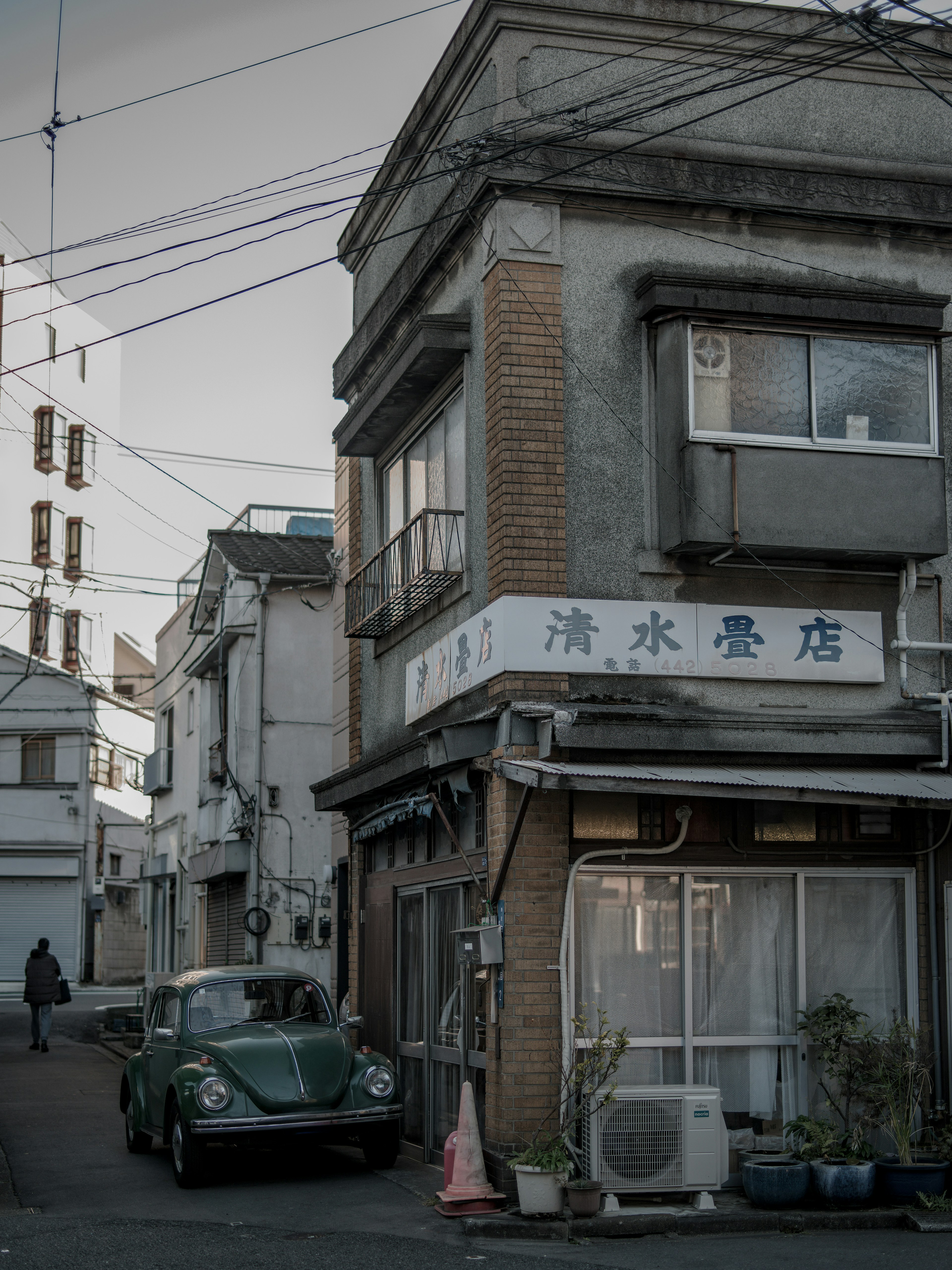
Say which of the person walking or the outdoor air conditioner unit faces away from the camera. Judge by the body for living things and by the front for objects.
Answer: the person walking

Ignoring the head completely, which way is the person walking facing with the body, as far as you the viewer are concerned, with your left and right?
facing away from the viewer

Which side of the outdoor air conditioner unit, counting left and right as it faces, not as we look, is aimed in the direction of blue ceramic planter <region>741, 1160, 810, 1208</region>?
left

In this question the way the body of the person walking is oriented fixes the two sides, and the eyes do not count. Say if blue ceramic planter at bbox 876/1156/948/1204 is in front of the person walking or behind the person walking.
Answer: behind

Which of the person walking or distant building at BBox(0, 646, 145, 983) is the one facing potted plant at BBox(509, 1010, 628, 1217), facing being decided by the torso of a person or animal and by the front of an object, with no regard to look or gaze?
the distant building

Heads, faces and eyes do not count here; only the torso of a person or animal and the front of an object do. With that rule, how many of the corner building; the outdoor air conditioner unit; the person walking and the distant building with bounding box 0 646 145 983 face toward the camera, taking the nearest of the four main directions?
3

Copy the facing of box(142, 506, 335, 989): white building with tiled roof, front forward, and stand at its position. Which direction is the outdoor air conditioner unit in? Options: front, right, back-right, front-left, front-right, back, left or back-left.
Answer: front-left

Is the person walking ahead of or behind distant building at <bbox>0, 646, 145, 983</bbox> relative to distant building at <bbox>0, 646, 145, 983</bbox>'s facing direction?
ahead

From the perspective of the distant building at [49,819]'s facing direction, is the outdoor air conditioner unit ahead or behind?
ahead

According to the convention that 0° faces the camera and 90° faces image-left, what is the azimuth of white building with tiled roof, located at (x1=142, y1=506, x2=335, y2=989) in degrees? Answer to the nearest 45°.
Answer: approximately 45°
